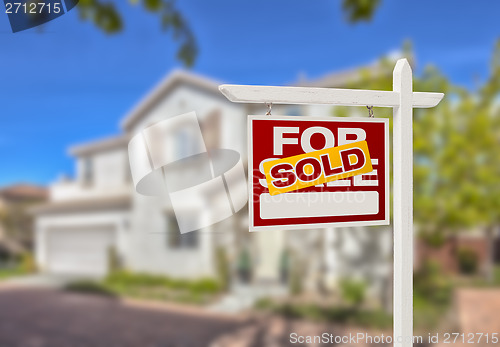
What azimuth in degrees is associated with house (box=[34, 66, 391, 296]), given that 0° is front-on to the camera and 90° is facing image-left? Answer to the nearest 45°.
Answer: approximately 45°

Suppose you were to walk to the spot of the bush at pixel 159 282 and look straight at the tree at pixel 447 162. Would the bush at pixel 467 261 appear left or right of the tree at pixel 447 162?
left

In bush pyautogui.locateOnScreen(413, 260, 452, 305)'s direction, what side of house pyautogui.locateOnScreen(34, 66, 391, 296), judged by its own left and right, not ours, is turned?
left

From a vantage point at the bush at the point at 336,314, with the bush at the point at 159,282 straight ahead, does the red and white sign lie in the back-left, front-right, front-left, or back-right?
back-left

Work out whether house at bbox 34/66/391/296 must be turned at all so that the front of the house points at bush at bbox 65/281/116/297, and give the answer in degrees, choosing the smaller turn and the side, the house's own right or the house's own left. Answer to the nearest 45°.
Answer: approximately 45° to the house's own right

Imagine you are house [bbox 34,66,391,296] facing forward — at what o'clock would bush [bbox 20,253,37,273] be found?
The bush is roughly at 2 o'clock from the house.

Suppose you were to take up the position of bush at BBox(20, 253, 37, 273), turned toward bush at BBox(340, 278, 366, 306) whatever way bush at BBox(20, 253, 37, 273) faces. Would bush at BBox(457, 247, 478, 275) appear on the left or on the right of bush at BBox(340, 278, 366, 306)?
left

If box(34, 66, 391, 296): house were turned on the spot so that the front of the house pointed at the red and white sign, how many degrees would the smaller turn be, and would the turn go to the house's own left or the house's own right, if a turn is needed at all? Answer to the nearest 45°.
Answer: approximately 45° to the house's own left

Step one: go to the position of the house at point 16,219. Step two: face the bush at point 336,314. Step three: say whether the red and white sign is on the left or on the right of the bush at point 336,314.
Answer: right

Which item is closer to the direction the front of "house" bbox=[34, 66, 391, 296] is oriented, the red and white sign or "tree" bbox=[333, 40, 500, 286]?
the red and white sign

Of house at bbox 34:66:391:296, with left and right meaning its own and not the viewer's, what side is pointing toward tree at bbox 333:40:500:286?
left
